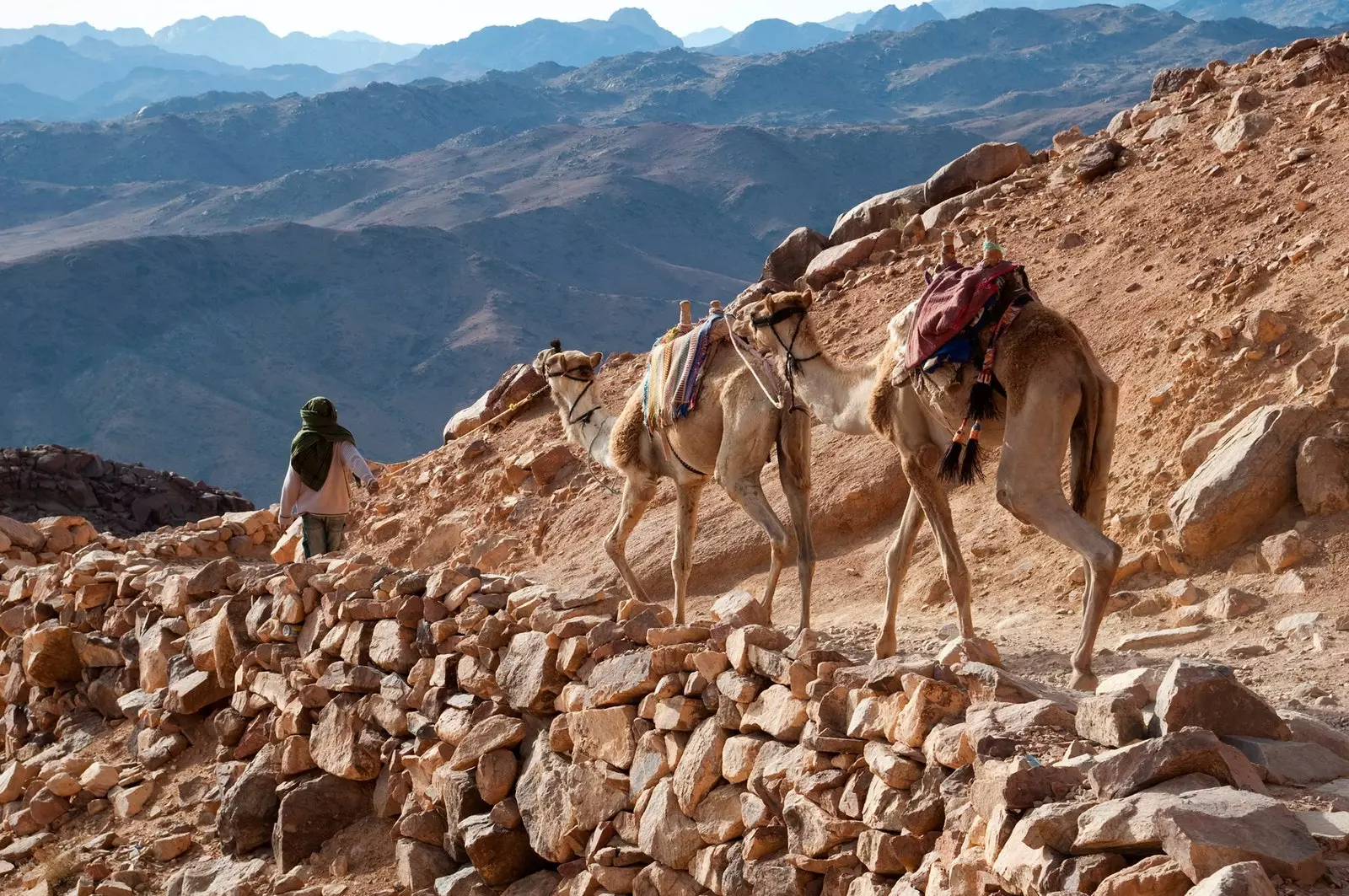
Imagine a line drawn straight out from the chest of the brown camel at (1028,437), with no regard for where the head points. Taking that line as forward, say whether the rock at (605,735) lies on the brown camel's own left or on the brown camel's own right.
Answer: on the brown camel's own left

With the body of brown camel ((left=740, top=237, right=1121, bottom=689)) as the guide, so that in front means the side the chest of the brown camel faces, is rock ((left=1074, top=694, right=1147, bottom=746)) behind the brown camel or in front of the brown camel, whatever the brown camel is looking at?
behind

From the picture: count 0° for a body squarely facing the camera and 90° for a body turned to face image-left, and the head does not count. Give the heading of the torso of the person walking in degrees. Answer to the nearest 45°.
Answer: approximately 180°

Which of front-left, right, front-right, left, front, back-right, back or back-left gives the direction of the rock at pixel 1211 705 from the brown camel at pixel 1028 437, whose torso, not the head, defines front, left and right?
back-left

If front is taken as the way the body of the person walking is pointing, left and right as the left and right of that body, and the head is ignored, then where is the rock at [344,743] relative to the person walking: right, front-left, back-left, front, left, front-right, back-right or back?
back

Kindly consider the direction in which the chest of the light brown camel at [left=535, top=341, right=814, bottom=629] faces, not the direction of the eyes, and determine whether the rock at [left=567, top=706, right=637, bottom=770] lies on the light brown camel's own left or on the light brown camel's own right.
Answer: on the light brown camel's own left

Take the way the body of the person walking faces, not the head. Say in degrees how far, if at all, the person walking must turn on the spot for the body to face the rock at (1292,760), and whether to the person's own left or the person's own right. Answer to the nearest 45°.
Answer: approximately 180°

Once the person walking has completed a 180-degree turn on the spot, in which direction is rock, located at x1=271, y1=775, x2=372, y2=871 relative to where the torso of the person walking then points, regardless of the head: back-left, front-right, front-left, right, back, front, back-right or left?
front

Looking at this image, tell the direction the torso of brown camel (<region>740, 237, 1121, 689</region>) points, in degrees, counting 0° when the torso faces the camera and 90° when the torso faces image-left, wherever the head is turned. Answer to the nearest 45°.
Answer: approximately 135°
